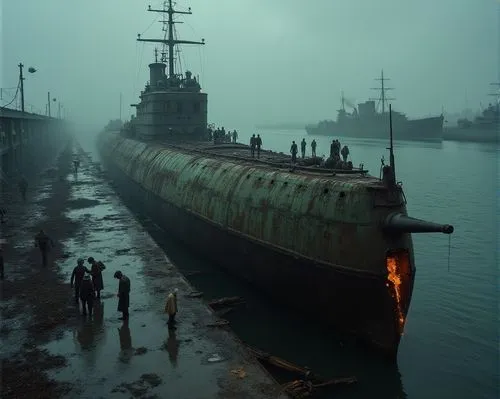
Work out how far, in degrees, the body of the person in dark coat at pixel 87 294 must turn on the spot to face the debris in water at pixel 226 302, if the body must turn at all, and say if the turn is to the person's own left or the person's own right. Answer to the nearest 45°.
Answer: approximately 45° to the person's own right

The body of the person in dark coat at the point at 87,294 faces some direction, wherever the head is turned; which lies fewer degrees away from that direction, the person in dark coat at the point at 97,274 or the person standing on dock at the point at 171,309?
the person in dark coat

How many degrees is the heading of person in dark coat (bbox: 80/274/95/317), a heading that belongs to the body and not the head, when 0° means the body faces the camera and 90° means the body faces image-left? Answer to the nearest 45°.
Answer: approximately 180°

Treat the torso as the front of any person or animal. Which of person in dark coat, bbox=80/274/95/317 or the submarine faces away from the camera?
the person in dark coat

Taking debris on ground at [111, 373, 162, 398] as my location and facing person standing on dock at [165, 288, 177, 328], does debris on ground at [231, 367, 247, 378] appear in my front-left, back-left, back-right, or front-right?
front-right

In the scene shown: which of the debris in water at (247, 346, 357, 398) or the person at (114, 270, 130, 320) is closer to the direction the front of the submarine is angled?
the debris in water

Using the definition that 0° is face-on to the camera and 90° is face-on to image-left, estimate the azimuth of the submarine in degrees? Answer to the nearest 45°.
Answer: approximately 315°

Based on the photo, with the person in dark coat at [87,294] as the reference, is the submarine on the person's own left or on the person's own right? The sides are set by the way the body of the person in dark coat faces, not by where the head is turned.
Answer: on the person's own right

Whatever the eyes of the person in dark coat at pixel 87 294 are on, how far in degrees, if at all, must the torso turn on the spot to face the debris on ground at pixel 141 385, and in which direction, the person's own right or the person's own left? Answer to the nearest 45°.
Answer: approximately 180°

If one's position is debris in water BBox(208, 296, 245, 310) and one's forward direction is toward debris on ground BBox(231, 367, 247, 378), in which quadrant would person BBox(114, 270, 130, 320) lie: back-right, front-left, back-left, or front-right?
front-right

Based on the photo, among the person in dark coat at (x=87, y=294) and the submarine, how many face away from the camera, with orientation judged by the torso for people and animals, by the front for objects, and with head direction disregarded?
1

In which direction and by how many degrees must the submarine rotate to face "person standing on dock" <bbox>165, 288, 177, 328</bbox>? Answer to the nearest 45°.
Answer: approximately 90° to its right
